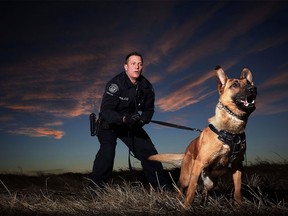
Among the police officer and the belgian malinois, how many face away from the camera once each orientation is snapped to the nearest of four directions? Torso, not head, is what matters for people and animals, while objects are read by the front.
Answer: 0

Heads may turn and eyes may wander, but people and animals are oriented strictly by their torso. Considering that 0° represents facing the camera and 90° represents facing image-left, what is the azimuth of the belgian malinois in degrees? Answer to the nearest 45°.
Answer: approximately 315°

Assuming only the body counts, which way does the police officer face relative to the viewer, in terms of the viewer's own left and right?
facing the viewer and to the right of the viewer

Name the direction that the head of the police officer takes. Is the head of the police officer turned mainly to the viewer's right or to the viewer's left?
to the viewer's right

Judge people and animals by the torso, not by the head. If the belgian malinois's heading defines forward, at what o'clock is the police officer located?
The police officer is roughly at 6 o'clock from the belgian malinois.

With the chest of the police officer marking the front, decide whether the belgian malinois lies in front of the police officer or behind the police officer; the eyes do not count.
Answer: in front
